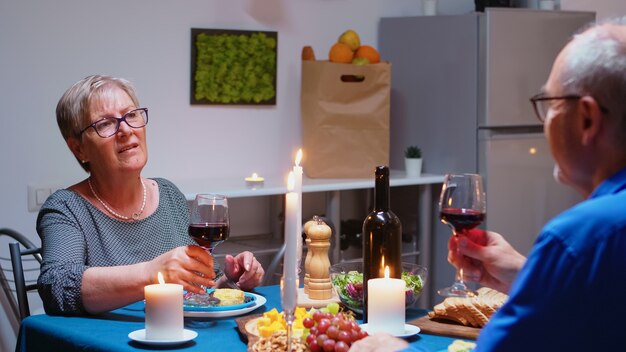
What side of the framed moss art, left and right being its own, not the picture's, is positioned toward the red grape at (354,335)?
front

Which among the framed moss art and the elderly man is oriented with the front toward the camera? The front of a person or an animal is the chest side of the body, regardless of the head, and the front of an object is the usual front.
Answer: the framed moss art

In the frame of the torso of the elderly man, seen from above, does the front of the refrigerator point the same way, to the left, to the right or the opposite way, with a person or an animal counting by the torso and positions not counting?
the opposite way

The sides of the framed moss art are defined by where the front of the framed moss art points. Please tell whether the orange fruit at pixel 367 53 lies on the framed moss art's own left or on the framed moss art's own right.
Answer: on the framed moss art's own left

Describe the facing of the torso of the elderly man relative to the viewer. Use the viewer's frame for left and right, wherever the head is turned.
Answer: facing away from the viewer and to the left of the viewer

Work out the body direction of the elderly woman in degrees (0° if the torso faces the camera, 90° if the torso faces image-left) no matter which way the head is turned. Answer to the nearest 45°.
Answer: approximately 315°

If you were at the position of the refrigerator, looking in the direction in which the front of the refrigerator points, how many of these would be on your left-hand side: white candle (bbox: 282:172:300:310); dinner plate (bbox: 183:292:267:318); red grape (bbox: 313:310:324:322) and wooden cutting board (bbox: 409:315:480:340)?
0

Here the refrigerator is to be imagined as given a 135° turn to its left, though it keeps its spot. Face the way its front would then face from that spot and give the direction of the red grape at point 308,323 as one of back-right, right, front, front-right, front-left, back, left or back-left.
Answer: back

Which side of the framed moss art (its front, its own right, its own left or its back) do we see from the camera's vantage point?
front

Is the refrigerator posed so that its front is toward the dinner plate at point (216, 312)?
no

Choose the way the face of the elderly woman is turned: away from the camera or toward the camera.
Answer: toward the camera

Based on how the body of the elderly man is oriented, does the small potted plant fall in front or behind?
in front

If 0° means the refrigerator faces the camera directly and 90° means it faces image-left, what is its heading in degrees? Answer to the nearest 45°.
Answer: approximately 315°

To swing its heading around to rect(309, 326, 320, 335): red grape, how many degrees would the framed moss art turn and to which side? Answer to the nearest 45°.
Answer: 0° — it already faces it

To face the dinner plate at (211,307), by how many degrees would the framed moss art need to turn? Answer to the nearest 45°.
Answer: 0° — it already faces it

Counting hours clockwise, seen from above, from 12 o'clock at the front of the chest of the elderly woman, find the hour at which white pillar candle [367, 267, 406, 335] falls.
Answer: The white pillar candle is roughly at 12 o'clock from the elderly woman.

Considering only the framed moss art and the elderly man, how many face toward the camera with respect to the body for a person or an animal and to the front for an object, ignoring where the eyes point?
1
